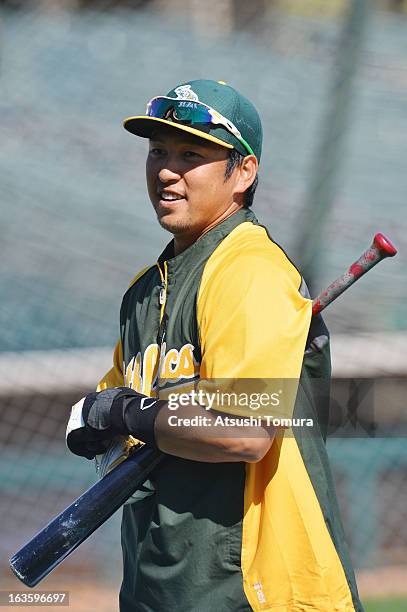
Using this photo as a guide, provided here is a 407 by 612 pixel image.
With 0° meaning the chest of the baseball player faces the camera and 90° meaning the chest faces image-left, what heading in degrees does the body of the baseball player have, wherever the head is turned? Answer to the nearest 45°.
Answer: approximately 45°

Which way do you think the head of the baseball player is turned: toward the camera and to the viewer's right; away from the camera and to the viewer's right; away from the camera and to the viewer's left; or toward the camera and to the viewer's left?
toward the camera and to the viewer's left
